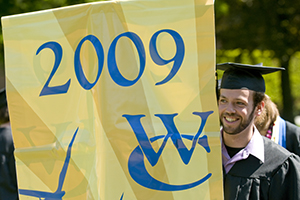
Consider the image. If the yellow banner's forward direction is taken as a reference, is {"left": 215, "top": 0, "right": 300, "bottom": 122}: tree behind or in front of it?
behind

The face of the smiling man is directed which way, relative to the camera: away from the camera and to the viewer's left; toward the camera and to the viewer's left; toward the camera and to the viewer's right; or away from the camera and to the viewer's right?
toward the camera and to the viewer's left

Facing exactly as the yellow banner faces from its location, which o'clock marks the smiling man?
The smiling man is roughly at 8 o'clock from the yellow banner.

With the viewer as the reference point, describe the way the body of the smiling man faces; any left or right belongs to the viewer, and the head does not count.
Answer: facing the viewer and to the left of the viewer

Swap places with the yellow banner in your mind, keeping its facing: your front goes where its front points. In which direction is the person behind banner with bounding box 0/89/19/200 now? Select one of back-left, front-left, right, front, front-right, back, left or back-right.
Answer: back-right

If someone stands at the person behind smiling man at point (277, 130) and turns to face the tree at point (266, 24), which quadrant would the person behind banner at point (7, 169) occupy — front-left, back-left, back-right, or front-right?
back-left

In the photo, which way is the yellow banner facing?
toward the camera

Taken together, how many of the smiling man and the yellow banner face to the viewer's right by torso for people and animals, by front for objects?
0

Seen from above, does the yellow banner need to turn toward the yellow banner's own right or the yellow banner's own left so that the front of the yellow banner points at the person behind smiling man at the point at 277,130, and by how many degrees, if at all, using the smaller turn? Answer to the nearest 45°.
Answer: approximately 135° to the yellow banner's own left

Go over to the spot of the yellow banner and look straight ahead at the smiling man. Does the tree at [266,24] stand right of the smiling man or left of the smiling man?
left

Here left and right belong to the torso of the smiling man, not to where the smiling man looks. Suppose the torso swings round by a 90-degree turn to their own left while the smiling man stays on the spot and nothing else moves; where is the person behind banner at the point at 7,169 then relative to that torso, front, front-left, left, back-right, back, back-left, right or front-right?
back-right
